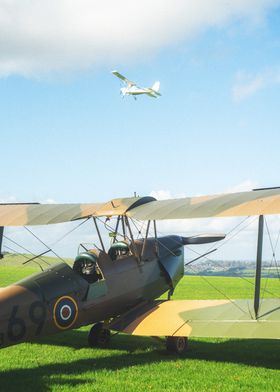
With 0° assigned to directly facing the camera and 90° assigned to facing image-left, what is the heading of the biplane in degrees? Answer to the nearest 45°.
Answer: approximately 225°
